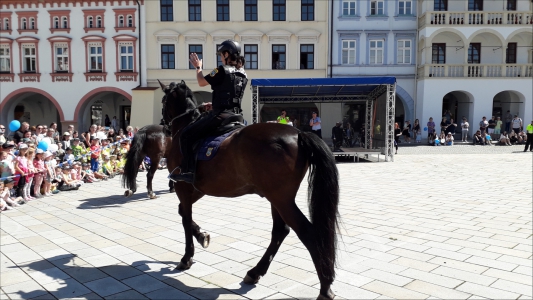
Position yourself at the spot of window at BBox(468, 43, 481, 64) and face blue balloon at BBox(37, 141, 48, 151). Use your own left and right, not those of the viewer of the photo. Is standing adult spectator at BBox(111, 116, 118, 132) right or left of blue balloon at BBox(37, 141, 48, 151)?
right

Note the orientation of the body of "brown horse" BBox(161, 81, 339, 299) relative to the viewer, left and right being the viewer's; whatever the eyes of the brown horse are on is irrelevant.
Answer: facing away from the viewer and to the left of the viewer

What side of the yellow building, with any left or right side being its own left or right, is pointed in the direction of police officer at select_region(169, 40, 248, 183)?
front

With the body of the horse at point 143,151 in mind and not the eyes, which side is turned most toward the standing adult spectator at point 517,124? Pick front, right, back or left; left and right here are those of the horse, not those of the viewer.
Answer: front

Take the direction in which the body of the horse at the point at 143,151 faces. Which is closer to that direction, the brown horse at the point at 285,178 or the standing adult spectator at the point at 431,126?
the standing adult spectator

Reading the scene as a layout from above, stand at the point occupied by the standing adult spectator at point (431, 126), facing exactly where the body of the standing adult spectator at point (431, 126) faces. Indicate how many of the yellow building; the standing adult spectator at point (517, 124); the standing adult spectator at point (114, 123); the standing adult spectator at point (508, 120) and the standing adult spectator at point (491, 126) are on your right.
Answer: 2

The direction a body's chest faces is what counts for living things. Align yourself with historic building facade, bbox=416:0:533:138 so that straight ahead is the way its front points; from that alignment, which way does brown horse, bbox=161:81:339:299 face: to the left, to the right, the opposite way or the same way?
to the right

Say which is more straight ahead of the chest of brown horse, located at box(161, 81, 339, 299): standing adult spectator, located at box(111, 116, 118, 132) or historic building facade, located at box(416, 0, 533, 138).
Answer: the standing adult spectator

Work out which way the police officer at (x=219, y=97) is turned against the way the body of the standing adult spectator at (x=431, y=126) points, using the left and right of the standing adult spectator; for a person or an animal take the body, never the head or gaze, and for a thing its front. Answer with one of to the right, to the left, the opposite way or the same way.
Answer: to the right

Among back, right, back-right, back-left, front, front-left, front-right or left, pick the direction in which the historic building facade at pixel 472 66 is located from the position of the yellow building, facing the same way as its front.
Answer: left

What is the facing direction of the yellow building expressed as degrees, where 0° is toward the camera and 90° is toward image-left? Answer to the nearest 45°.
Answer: approximately 0°
